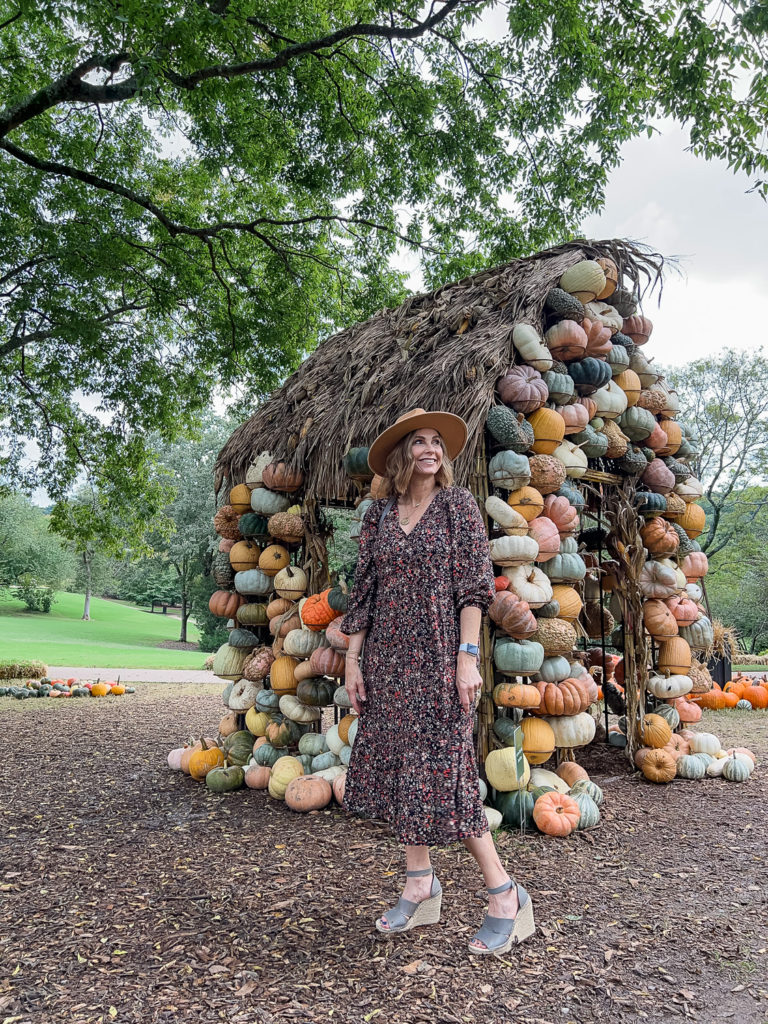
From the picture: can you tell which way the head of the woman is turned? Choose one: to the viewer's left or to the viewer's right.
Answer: to the viewer's right

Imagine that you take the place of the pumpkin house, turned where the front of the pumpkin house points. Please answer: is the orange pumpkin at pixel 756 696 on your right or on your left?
on your left

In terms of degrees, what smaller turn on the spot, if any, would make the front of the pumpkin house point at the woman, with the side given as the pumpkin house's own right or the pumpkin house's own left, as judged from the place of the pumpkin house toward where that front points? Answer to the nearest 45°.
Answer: approximately 45° to the pumpkin house's own right
